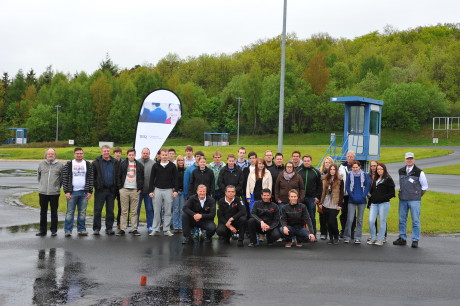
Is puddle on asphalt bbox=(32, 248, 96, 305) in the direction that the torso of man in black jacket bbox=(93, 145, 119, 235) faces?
yes

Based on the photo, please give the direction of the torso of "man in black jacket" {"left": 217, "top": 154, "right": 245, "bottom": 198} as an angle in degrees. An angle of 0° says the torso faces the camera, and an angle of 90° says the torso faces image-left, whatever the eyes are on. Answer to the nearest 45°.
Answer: approximately 0°

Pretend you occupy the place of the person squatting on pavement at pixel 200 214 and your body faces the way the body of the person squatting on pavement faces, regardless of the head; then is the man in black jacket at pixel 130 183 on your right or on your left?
on your right

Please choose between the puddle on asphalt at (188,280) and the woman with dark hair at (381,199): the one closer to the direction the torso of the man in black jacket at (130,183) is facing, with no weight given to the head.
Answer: the puddle on asphalt

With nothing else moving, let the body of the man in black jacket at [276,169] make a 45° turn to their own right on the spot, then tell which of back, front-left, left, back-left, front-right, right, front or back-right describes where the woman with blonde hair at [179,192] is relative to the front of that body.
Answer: front-right

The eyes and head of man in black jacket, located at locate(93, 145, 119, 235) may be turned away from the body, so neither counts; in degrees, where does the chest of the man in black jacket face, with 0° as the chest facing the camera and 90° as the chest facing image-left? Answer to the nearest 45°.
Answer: approximately 0°

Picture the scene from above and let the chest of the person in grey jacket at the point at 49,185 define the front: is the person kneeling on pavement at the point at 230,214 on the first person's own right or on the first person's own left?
on the first person's own left

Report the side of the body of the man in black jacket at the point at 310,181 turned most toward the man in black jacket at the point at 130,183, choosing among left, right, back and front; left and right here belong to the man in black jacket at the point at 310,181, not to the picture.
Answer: right

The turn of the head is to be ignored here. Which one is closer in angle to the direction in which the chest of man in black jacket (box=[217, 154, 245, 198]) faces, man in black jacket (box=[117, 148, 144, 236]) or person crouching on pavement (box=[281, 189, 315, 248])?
the person crouching on pavement

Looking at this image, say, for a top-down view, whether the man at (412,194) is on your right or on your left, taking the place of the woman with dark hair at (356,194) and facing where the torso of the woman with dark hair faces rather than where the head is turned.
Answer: on your left
